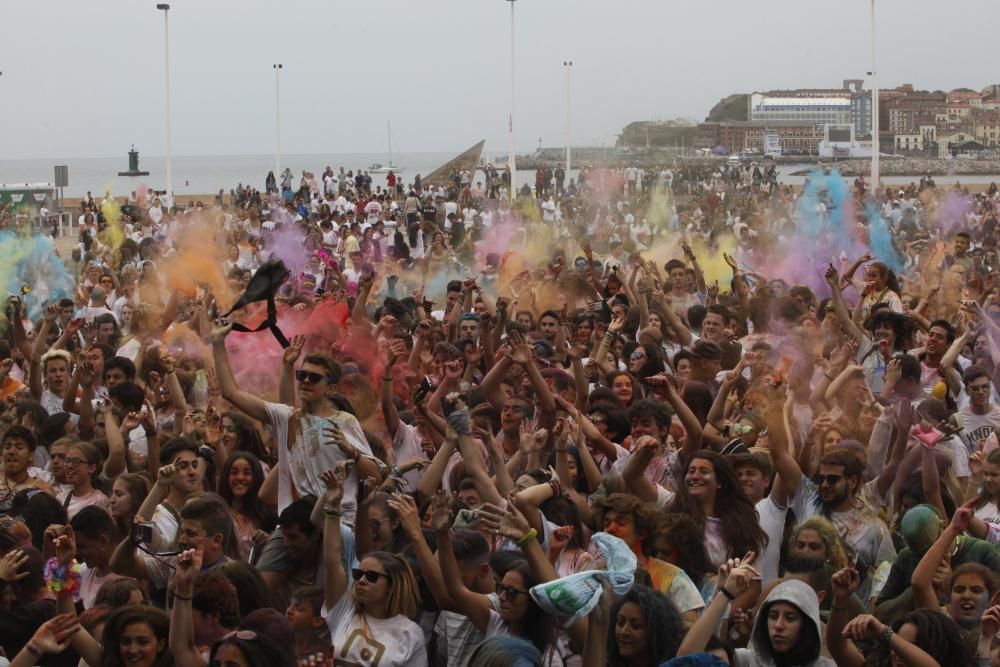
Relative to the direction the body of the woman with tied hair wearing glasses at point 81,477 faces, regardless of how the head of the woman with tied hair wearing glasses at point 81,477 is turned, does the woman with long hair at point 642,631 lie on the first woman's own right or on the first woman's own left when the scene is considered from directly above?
on the first woman's own left

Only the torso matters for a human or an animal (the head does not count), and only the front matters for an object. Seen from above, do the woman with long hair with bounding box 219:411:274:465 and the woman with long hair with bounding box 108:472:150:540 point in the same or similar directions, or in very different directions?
same or similar directions

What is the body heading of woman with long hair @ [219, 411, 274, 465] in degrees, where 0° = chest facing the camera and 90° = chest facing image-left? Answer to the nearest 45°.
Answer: approximately 45°

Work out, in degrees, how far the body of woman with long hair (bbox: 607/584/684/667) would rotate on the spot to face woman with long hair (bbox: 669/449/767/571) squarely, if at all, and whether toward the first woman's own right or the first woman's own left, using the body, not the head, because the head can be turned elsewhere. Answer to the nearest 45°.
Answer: approximately 135° to the first woman's own right

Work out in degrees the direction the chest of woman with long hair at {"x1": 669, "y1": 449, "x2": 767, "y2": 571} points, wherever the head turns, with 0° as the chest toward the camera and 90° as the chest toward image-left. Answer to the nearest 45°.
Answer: approximately 45°

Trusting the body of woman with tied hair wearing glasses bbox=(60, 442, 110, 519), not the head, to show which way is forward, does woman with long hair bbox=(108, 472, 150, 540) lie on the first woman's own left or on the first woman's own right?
on the first woman's own left

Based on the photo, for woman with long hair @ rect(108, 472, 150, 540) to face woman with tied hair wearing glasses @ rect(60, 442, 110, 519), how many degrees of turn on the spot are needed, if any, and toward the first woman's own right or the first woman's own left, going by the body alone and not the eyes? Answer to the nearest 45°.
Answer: approximately 135° to the first woman's own right

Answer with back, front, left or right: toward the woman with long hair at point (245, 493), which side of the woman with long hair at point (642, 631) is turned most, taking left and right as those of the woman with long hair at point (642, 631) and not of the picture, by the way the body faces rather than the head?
right

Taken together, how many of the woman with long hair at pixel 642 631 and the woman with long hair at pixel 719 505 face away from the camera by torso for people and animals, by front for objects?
0

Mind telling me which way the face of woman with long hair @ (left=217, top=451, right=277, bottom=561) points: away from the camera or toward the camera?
toward the camera

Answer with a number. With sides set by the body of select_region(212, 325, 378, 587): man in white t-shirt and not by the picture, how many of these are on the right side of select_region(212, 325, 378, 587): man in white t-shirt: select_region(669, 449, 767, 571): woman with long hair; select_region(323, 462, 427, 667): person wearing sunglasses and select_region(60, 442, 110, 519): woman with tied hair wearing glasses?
1
